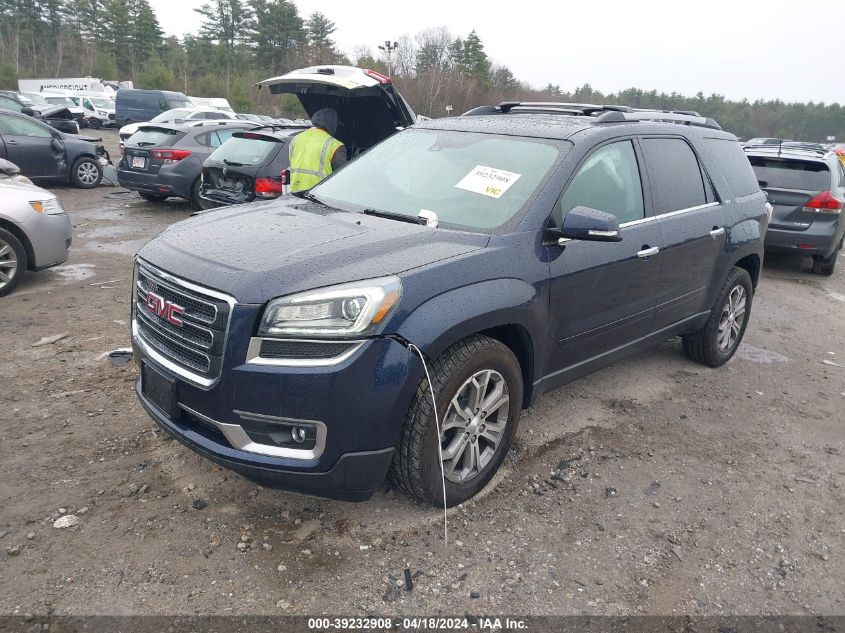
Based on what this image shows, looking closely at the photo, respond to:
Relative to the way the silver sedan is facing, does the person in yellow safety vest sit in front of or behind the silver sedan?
in front

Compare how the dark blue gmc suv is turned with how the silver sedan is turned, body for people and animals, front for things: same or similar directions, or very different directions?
very different directions

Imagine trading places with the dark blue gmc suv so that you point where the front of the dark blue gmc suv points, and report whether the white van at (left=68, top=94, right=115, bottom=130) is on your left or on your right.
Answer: on your right

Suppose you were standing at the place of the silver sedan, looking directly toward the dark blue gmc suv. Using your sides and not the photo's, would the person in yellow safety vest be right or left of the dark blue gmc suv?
left

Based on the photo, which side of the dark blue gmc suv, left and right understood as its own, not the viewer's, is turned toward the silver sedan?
right

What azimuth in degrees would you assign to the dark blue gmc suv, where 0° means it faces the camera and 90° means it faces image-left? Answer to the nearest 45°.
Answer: approximately 45°

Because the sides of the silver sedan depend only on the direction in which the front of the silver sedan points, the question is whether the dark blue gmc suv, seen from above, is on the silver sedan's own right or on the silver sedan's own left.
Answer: on the silver sedan's own right

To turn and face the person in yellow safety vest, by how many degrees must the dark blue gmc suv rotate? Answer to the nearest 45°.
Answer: approximately 135° to its right

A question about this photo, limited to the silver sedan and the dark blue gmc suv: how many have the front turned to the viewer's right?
1

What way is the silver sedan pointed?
to the viewer's right
